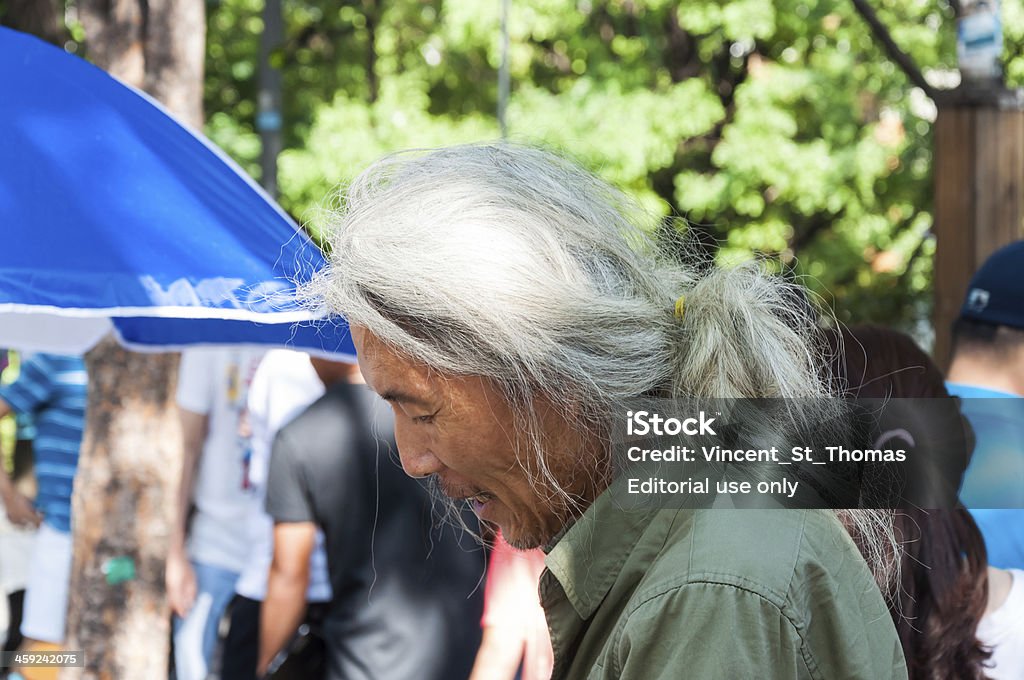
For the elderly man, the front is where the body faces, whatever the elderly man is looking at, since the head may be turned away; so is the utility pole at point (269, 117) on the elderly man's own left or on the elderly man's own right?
on the elderly man's own right

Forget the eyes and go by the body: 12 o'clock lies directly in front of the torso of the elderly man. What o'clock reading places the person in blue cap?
The person in blue cap is roughly at 4 o'clock from the elderly man.

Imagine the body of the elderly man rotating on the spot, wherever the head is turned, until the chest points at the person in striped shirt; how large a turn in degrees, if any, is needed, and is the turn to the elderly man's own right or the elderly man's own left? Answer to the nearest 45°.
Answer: approximately 45° to the elderly man's own right

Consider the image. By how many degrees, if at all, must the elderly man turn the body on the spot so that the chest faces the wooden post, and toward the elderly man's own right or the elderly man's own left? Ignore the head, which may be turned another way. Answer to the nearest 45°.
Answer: approximately 135° to the elderly man's own right

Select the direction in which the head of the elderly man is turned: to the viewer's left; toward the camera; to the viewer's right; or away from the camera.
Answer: to the viewer's left

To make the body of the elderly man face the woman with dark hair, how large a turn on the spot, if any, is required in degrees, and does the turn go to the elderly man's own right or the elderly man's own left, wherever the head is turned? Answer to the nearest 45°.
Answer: approximately 135° to the elderly man's own right

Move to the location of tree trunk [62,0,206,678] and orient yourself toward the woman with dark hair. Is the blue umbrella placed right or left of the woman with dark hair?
right

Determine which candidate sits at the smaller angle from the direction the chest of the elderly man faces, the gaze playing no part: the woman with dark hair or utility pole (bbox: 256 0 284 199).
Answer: the utility pole

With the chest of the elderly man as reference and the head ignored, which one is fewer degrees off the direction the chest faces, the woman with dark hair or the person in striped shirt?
the person in striped shirt

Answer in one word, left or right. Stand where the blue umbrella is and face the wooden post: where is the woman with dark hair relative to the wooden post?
right

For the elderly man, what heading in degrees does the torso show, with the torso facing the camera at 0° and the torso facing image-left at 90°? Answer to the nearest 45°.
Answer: approximately 90°

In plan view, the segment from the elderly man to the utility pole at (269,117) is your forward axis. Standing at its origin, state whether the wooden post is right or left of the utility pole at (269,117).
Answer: right
